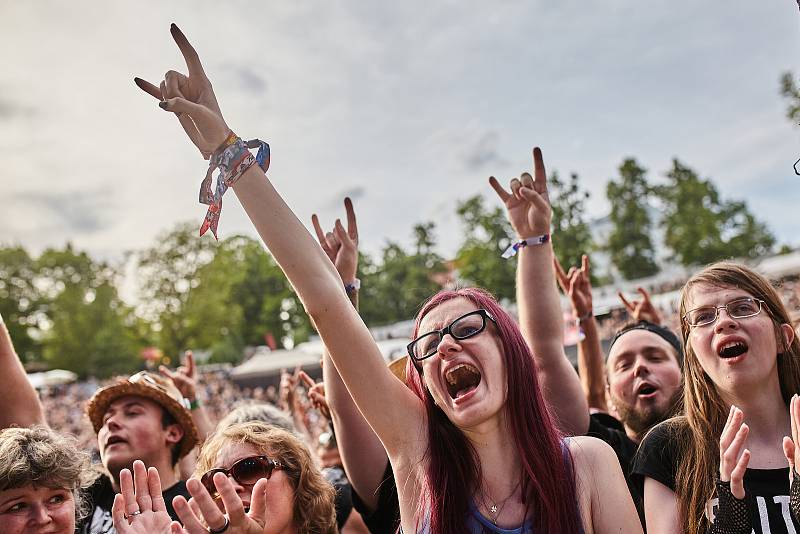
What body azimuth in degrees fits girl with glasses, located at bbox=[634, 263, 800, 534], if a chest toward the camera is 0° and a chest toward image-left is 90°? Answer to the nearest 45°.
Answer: approximately 0°

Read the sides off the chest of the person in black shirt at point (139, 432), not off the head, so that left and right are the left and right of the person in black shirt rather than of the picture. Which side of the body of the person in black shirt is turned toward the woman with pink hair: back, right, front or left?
left

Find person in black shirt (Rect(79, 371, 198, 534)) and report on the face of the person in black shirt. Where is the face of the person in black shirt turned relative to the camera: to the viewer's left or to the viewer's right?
to the viewer's left

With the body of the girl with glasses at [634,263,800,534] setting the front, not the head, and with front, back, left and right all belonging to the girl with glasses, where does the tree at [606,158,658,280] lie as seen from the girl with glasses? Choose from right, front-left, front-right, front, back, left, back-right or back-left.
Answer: back

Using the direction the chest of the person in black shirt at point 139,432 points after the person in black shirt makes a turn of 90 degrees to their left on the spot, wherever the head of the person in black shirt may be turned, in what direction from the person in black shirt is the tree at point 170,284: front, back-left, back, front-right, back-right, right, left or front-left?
back-left

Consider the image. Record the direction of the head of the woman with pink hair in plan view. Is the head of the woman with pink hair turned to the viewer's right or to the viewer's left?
to the viewer's left

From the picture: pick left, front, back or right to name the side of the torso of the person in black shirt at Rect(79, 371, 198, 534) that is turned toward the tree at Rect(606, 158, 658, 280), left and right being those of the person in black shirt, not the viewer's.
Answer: back

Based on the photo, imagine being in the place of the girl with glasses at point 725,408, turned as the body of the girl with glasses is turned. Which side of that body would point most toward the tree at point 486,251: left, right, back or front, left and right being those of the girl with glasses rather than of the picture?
back
